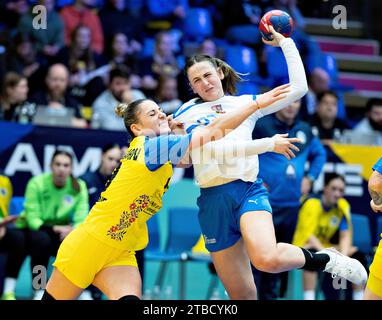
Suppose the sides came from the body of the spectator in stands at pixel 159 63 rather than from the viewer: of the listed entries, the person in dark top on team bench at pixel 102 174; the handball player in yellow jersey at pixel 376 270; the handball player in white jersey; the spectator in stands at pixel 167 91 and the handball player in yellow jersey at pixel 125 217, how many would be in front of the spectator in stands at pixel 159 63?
5

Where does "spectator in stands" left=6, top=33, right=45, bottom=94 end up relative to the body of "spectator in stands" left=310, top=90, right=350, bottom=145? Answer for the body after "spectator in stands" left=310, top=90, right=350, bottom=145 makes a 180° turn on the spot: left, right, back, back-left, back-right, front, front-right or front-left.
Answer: left

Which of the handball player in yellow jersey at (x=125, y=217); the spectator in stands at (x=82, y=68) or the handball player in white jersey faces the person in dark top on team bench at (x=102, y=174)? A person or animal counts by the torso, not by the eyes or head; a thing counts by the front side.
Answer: the spectator in stands at (x=82, y=68)

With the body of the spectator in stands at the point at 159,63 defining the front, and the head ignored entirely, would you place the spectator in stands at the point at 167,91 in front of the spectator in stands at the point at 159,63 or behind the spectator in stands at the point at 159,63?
in front

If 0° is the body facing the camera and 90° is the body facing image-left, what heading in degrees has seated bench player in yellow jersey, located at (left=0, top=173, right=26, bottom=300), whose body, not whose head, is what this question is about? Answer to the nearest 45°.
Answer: approximately 315°

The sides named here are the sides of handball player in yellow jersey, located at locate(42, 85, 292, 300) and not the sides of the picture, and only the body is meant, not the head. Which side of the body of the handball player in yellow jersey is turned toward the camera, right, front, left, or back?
right

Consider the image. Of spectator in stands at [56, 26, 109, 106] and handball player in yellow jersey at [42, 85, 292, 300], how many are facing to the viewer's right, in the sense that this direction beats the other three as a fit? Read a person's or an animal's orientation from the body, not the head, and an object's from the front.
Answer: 1

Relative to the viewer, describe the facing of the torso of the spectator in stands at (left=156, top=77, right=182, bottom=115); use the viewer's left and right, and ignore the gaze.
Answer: facing the viewer

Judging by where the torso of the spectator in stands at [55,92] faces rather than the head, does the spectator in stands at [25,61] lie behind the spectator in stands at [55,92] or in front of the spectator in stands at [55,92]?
behind

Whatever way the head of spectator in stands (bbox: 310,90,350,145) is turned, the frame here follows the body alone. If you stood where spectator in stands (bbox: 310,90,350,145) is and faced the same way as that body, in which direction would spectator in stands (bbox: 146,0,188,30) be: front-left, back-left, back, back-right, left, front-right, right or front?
back-right
